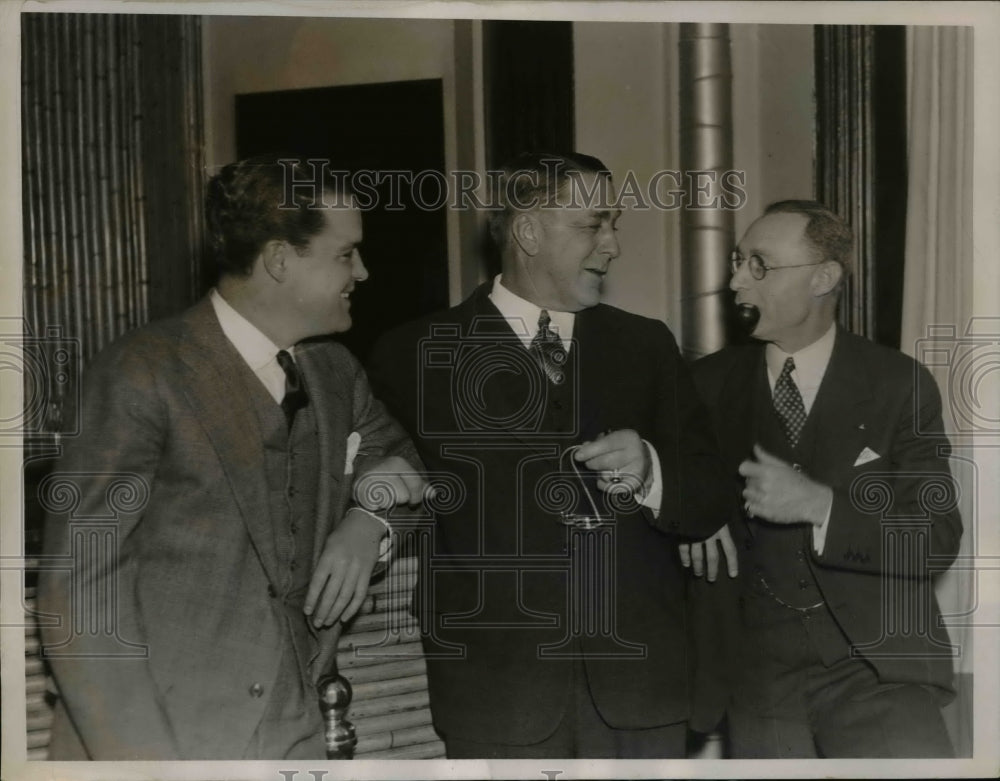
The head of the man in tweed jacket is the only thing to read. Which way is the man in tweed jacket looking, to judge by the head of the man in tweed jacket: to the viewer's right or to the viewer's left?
to the viewer's right

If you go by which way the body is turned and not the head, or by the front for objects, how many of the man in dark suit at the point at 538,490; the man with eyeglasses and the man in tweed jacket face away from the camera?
0

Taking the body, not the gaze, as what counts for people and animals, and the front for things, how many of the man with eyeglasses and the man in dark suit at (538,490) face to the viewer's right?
0

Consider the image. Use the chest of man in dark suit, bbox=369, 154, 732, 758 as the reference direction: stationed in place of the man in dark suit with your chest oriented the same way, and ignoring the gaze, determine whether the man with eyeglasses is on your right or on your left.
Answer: on your left

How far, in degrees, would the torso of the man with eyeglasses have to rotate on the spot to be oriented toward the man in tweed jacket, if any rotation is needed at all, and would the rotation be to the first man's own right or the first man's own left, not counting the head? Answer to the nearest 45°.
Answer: approximately 45° to the first man's own right

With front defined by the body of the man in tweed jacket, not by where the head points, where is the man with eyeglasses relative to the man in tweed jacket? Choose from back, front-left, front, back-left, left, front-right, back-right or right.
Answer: front-left

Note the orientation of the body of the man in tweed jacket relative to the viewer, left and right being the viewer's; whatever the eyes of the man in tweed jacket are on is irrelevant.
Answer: facing the viewer and to the right of the viewer

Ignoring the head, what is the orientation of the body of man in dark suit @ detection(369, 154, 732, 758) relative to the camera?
toward the camera

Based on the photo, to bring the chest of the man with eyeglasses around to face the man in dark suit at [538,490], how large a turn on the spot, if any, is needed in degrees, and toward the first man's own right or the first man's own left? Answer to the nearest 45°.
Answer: approximately 45° to the first man's own right
